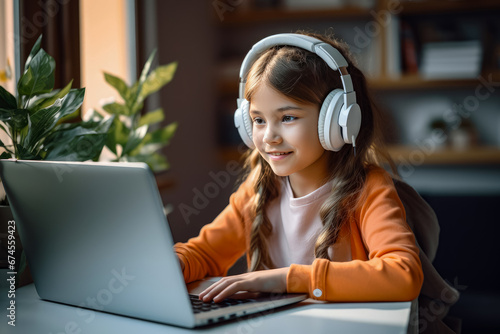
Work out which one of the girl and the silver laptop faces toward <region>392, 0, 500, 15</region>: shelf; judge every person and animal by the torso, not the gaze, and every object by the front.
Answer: the silver laptop

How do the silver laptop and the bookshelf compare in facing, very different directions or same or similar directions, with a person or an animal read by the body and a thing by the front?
very different directions

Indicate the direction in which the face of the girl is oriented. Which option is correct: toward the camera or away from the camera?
toward the camera

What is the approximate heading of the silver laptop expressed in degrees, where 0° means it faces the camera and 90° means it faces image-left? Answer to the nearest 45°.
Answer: approximately 225°

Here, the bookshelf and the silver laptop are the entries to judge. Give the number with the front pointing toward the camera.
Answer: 1

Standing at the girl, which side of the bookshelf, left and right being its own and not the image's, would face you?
front

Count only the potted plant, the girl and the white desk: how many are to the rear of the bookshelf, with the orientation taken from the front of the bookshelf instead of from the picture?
0

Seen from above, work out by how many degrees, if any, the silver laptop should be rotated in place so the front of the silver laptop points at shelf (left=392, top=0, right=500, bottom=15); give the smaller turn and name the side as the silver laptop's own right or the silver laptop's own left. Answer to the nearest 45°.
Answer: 0° — it already faces it

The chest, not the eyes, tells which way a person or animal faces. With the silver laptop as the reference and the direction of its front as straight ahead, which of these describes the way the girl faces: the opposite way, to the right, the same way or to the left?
the opposite way

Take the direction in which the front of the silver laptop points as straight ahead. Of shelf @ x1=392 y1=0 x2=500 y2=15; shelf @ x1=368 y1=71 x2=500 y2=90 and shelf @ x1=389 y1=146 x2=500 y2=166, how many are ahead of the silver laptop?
3

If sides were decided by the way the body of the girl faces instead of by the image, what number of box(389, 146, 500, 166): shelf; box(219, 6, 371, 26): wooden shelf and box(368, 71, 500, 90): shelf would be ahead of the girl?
0

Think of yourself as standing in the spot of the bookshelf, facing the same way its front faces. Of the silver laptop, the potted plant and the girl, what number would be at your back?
0

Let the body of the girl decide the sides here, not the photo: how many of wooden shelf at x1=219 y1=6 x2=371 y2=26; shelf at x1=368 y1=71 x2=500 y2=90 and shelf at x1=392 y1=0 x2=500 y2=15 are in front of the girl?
0

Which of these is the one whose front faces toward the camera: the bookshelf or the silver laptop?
the bookshelf

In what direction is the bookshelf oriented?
toward the camera

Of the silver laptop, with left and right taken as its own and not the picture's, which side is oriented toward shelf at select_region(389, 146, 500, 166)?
front

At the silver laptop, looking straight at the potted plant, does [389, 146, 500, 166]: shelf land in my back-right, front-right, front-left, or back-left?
front-right
